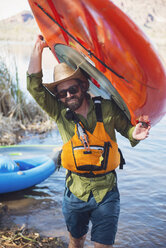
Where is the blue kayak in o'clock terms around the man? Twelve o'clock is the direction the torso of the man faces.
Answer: The blue kayak is roughly at 5 o'clock from the man.

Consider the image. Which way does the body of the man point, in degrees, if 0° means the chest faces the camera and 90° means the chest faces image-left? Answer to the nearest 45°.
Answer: approximately 0°
